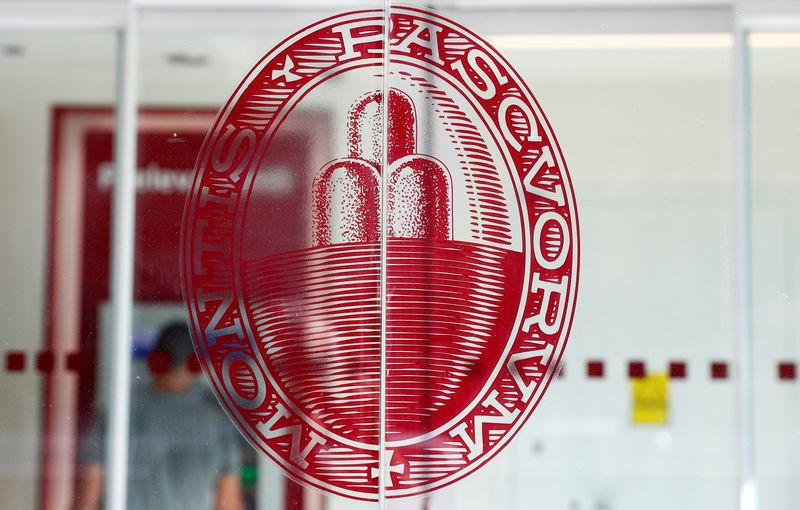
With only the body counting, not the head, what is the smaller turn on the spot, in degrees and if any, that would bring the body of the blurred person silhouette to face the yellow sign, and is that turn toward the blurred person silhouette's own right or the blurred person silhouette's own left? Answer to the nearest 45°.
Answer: approximately 90° to the blurred person silhouette's own right

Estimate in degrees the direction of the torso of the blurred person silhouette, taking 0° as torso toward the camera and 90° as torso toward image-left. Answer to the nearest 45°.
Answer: approximately 180°
